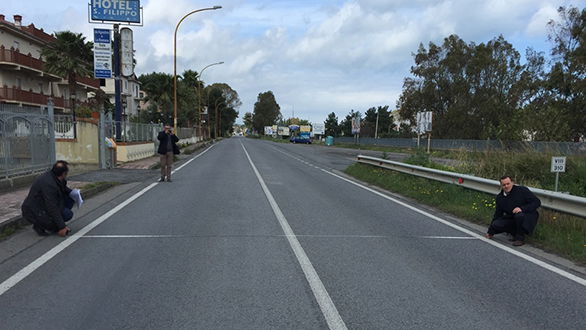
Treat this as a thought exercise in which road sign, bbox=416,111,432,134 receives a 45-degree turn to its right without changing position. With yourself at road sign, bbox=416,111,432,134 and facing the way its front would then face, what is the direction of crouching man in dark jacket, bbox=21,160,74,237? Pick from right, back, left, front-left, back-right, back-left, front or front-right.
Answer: front-left

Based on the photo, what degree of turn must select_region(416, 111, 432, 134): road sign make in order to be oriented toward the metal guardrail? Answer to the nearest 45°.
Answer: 0° — it already faces it

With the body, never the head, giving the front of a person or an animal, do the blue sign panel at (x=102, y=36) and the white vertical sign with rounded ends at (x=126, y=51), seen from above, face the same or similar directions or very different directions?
same or similar directions

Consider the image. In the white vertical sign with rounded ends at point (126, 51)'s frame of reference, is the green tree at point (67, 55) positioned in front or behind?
behind

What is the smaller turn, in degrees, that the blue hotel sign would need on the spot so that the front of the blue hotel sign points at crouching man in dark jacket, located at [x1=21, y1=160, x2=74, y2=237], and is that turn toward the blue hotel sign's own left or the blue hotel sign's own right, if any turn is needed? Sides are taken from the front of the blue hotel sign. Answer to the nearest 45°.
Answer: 0° — it already faces them

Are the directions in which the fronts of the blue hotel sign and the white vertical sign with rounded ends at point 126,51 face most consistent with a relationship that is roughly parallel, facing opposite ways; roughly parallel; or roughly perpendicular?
roughly parallel

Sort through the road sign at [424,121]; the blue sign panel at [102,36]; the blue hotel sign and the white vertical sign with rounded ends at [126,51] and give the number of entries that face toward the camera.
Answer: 4

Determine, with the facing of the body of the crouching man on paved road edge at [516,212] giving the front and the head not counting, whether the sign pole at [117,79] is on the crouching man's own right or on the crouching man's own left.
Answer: on the crouching man's own right

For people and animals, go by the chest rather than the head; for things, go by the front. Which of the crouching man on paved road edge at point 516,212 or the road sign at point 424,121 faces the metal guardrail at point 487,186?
the road sign

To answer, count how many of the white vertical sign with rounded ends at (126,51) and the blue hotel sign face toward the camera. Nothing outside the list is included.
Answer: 2

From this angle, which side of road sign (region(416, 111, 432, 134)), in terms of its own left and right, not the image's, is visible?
front

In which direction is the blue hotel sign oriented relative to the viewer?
toward the camera
